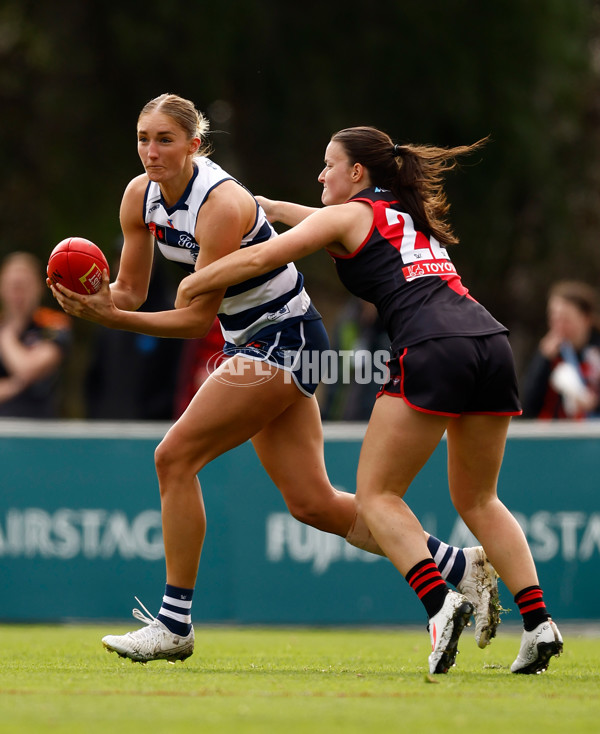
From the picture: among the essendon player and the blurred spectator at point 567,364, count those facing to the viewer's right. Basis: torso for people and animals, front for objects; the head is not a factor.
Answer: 0

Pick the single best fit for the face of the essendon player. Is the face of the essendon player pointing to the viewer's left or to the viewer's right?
to the viewer's left

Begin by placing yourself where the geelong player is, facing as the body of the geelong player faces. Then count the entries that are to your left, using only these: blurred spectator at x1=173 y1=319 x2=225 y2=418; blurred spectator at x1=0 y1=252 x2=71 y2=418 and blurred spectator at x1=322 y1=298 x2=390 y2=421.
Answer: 0

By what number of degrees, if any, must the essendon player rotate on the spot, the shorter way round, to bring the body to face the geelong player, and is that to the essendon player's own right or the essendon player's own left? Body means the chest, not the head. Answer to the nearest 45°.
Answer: approximately 45° to the essendon player's own left

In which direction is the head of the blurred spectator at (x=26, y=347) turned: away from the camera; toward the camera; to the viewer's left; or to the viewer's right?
toward the camera

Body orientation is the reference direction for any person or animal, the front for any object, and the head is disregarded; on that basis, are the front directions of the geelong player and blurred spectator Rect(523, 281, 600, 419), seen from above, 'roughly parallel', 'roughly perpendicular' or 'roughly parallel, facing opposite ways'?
roughly parallel

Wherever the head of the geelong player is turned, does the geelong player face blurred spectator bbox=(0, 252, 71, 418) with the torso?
no

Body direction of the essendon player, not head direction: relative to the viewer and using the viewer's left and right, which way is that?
facing away from the viewer and to the left of the viewer

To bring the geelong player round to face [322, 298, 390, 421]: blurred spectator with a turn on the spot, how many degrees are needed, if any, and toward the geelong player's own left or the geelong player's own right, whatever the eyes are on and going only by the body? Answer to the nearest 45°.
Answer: approximately 135° to the geelong player's own right

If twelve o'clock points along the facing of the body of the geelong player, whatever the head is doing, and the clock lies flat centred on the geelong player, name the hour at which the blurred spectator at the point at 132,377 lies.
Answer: The blurred spectator is roughly at 4 o'clock from the geelong player.

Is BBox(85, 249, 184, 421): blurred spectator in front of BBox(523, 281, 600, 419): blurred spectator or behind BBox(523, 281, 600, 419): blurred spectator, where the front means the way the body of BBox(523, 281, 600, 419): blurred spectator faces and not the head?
in front

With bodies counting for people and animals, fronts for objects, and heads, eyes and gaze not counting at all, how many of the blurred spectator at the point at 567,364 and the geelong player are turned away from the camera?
0
